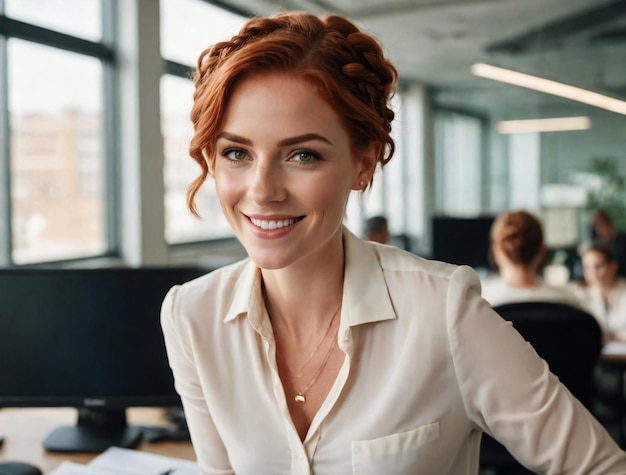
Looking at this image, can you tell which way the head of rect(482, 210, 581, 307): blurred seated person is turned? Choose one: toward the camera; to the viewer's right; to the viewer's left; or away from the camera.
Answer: away from the camera

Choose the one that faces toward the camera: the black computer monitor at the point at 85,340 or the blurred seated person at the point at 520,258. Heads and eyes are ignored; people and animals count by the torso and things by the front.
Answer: the black computer monitor

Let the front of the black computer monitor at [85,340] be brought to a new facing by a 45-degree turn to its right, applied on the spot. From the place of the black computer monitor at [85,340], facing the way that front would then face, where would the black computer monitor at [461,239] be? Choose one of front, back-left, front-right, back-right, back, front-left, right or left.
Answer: back

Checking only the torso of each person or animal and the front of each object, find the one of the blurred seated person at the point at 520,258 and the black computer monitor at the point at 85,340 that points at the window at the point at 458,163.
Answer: the blurred seated person

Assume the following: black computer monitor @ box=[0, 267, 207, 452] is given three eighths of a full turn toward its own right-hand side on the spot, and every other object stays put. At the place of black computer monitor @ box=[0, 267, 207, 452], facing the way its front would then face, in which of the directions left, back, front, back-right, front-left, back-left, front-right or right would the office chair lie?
back-right

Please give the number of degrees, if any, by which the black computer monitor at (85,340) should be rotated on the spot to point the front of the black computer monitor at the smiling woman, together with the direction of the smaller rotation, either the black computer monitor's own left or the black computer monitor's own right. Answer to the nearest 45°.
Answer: approximately 45° to the black computer monitor's own left

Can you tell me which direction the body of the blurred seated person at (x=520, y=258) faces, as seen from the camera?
away from the camera

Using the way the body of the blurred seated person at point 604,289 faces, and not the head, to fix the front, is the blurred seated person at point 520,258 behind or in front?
in front

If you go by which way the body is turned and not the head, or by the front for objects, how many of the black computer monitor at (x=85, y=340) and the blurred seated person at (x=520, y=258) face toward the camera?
1

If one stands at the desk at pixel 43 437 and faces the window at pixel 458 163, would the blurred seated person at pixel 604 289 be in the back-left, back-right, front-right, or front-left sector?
front-right

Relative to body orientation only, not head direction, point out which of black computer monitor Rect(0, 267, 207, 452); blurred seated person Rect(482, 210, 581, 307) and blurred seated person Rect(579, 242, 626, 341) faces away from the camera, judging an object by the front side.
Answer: blurred seated person Rect(482, 210, 581, 307)

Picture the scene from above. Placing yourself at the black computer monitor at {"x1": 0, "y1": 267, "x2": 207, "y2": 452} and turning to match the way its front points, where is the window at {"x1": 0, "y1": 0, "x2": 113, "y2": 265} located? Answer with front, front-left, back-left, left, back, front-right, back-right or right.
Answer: back

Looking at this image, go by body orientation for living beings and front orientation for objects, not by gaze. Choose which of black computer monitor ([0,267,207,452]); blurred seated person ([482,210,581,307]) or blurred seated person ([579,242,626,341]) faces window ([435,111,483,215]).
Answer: blurred seated person ([482,210,581,307])

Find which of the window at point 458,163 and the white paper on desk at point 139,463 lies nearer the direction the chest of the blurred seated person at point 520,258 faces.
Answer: the window

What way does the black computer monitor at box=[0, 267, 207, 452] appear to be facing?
toward the camera

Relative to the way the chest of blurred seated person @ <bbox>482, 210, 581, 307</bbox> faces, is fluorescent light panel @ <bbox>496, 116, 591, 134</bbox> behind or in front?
in front

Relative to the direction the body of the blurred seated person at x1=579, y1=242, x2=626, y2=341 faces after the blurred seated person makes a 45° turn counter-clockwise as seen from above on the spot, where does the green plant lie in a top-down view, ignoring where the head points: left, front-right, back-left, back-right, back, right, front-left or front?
back
